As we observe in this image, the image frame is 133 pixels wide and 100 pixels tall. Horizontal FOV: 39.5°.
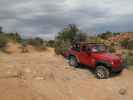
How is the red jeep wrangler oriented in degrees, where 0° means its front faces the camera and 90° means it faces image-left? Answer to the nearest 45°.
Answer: approximately 315°

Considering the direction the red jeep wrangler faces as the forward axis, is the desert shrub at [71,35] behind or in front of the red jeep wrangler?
behind
